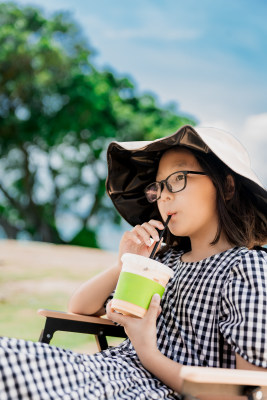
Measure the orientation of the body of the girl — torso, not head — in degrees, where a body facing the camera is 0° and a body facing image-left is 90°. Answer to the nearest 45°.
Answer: approximately 45°

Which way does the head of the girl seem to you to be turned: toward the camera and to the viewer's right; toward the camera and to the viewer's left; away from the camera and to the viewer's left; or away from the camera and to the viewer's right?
toward the camera and to the viewer's left

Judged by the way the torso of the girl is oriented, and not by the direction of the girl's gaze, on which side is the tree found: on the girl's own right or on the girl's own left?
on the girl's own right
